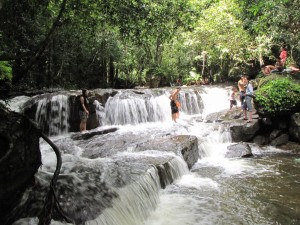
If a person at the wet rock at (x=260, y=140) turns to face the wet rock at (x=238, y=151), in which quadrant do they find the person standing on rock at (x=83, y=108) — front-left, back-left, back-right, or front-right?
front-right

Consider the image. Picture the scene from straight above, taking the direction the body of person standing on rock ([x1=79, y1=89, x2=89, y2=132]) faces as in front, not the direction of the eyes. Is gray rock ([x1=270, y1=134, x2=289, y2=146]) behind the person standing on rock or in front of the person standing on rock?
in front

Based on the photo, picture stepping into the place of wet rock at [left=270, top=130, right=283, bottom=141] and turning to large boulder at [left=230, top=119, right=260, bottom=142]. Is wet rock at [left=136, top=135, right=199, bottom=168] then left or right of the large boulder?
left
